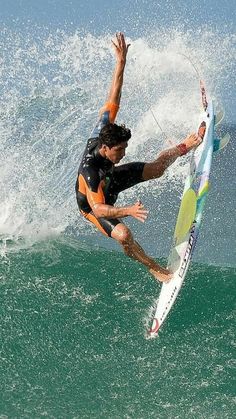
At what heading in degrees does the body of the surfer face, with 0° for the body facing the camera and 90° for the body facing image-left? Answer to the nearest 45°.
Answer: approximately 270°

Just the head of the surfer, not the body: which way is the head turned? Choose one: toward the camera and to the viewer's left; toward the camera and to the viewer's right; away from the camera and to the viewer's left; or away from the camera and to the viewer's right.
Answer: toward the camera and to the viewer's right
